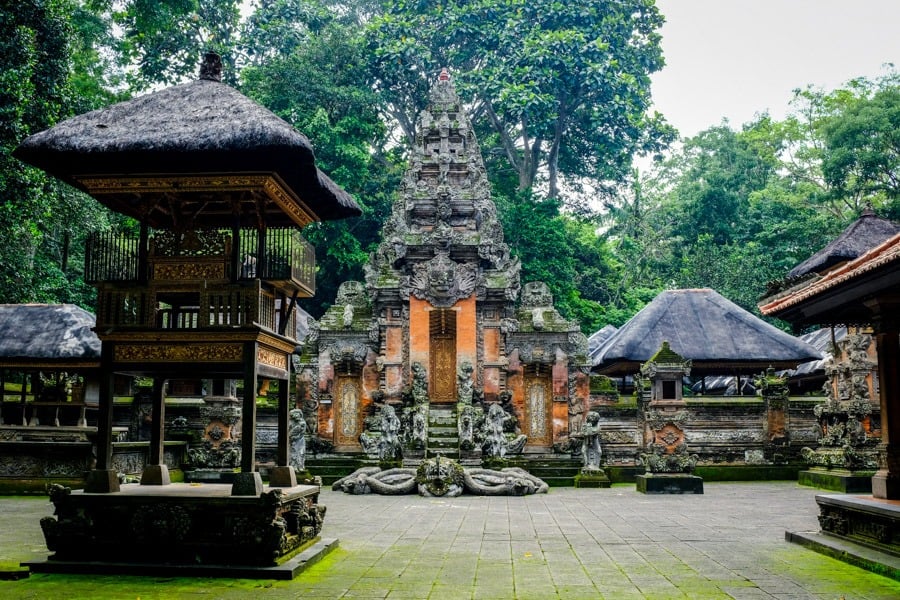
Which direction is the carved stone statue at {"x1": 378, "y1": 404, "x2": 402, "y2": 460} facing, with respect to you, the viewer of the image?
facing the viewer

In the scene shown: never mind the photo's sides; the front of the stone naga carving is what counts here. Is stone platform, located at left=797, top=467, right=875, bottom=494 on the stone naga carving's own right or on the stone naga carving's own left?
on the stone naga carving's own left

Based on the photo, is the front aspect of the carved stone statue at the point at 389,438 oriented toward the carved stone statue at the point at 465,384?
no

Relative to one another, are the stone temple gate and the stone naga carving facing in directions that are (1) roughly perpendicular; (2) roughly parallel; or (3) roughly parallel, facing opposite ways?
roughly parallel

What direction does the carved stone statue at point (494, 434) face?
toward the camera

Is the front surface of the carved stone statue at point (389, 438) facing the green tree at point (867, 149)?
no

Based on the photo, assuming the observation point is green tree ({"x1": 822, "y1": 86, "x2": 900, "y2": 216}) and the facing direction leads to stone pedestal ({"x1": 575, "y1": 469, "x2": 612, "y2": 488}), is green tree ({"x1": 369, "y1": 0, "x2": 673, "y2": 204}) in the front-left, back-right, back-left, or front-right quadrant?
front-right

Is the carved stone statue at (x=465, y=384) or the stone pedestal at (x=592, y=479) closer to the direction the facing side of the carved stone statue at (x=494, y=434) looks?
the stone pedestal

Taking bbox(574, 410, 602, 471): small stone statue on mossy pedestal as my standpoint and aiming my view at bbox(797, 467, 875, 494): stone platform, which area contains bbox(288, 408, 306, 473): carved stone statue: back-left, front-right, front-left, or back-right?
back-right

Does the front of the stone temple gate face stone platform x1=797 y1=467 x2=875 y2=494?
no

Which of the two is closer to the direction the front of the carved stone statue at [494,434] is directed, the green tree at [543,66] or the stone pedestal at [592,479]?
the stone pedestal

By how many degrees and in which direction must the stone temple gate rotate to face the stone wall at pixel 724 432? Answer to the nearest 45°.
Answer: approximately 90° to its left

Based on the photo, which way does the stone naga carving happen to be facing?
toward the camera
